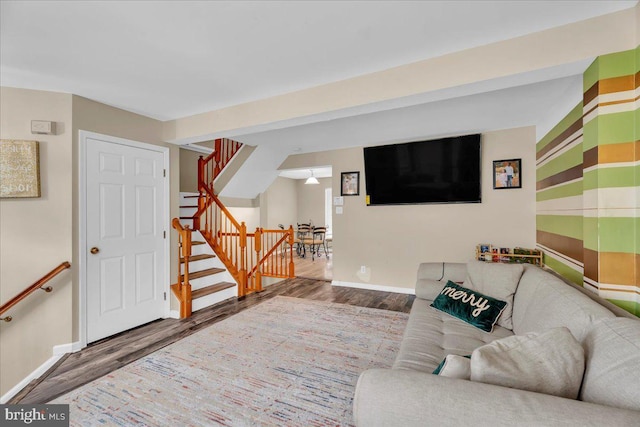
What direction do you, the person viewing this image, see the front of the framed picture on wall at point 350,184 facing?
facing the viewer

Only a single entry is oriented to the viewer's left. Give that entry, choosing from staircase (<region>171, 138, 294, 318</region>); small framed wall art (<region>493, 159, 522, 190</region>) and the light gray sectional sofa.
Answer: the light gray sectional sofa

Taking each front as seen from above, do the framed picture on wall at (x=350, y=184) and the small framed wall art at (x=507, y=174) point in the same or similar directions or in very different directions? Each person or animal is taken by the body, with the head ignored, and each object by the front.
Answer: same or similar directions

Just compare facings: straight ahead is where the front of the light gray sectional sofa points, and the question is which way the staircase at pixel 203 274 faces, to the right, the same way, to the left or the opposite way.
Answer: the opposite way

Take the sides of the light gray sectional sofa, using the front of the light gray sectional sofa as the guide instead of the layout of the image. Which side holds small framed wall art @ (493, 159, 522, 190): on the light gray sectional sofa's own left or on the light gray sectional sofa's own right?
on the light gray sectional sofa's own right

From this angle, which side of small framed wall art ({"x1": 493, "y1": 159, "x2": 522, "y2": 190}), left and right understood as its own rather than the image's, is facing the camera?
front

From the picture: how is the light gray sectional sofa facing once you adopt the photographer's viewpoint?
facing to the left of the viewer

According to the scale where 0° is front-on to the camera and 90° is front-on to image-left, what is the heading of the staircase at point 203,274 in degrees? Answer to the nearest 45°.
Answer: approximately 315°

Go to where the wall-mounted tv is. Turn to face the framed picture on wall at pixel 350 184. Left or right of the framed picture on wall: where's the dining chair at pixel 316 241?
right

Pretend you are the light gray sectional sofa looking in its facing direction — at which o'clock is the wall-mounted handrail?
The wall-mounted handrail is roughly at 12 o'clock from the light gray sectional sofa.

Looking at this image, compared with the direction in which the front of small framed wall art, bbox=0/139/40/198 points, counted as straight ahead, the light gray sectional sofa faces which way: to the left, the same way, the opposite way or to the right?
the opposite way

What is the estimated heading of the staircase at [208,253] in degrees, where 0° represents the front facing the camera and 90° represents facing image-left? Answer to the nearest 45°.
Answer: approximately 315°

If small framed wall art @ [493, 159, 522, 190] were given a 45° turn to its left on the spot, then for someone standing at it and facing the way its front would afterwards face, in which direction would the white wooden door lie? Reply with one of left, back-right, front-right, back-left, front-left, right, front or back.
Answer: right

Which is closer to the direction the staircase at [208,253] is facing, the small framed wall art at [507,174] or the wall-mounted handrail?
the small framed wall art

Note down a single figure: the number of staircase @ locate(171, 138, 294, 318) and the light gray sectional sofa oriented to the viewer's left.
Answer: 1

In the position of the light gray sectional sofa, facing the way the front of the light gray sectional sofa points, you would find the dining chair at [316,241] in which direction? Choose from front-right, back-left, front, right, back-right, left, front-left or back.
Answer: front-right
